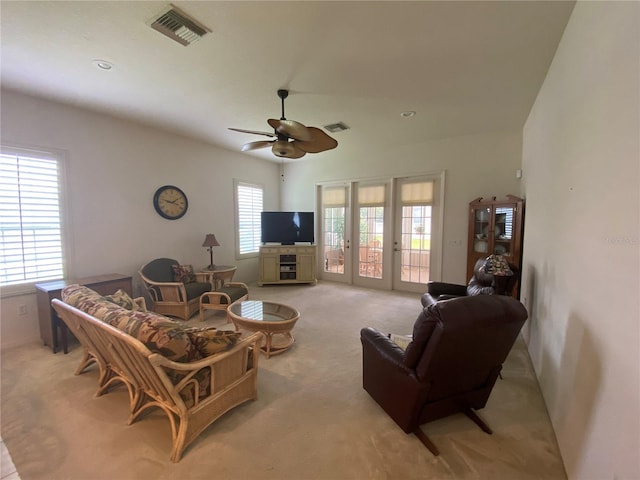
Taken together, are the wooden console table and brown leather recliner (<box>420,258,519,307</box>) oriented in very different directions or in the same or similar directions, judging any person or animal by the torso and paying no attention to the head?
very different directions

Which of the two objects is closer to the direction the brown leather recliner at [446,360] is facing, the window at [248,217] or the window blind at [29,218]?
the window

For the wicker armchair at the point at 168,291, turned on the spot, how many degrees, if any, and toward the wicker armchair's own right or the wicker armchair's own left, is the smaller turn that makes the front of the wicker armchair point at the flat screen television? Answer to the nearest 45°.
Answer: approximately 90° to the wicker armchair's own left

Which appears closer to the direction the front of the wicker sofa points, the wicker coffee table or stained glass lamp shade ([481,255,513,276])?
the wicker coffee table

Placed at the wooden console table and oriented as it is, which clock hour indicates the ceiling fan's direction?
The ceiling fan is roughly at 12 o'clock from the wooden console table.

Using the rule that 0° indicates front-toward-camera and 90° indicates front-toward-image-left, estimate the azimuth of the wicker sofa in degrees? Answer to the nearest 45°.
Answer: approximately 225°

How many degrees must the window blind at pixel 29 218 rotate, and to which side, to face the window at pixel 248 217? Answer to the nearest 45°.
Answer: approximately 45° to its left
